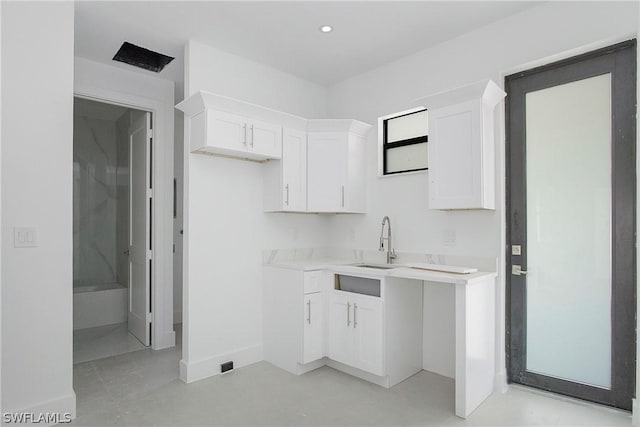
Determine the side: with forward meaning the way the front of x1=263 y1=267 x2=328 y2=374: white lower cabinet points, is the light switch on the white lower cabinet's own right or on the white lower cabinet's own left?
on the white lower cabinet's own right

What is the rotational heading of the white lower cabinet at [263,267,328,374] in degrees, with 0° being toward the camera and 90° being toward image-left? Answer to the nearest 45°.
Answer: approximately 315°

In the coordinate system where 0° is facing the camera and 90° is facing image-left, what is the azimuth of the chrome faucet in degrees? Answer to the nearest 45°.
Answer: approximately 45°

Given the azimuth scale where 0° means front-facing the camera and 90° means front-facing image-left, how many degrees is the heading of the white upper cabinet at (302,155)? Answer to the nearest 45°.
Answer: approximately 315°

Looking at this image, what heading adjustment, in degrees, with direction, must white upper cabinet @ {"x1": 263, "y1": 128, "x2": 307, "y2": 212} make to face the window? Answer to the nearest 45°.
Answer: approximately 45° to its left

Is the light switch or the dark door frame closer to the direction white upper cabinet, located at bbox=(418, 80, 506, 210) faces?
the light switch
